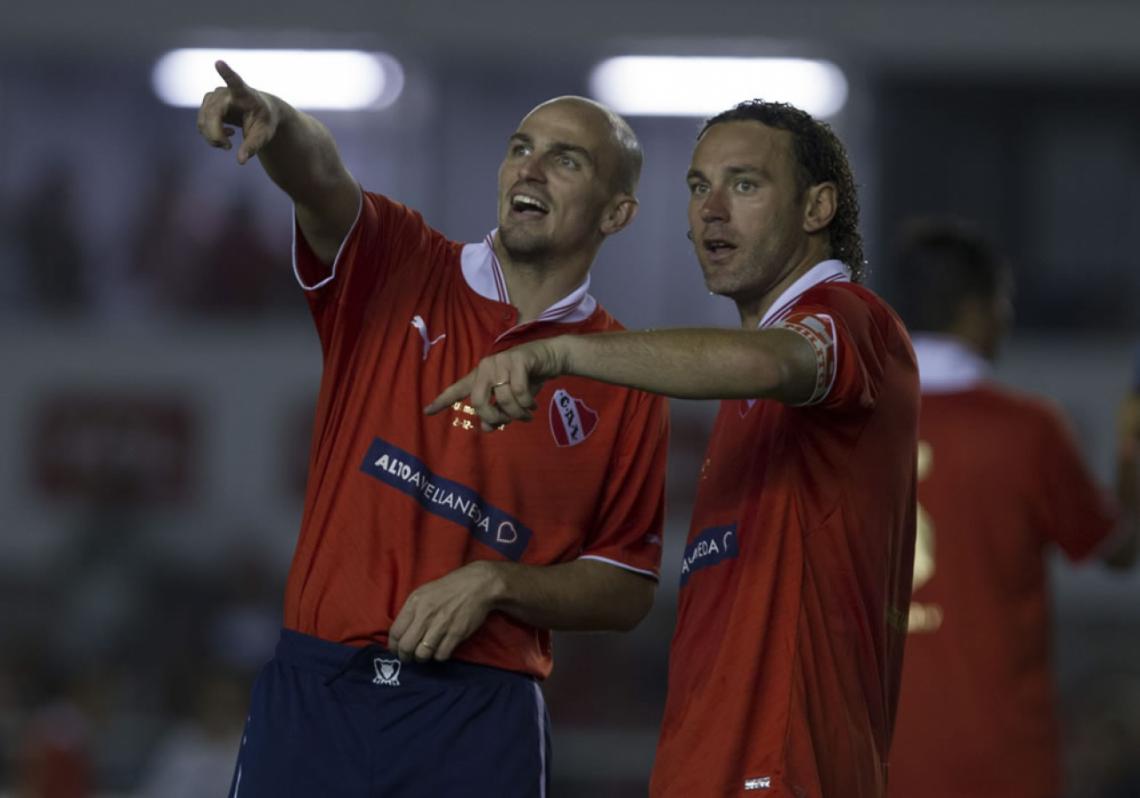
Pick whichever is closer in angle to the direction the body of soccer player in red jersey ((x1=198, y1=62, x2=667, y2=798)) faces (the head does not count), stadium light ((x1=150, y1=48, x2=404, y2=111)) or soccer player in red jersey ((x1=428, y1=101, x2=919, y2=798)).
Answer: the soccer player in red jersey

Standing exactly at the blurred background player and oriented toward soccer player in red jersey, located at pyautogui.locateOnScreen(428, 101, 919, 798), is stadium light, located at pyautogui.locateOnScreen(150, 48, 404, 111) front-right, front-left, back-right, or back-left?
back-right

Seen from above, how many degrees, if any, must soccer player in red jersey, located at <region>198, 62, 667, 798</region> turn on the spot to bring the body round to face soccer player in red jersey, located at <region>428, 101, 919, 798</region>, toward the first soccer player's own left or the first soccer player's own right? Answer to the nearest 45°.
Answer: approximately 45° to the first soccer player's own left

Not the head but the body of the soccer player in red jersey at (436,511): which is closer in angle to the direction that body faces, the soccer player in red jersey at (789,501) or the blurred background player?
the soccer player in red jersey

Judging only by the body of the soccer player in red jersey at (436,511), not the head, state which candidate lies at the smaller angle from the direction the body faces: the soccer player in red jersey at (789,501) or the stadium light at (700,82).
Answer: the soccer player in red jersey

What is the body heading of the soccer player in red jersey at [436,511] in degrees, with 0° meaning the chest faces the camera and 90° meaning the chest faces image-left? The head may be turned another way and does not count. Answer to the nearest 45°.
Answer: approximately 0°

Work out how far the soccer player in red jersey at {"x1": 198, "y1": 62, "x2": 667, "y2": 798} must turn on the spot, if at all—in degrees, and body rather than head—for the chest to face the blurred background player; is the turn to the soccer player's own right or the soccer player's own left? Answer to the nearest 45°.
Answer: approximately 135° to the soccer player's own left

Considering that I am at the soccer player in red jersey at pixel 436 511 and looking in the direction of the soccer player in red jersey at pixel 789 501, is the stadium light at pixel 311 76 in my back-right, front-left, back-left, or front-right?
back-left

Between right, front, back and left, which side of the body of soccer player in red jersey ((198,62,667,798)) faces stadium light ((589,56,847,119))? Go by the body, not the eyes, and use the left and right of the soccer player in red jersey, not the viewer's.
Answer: back

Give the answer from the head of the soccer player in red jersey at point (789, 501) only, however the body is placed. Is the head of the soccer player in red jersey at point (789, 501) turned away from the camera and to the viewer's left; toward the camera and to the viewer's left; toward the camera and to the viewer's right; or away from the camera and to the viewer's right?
toward the camera and to the viewer's left
